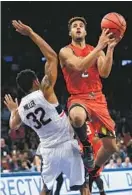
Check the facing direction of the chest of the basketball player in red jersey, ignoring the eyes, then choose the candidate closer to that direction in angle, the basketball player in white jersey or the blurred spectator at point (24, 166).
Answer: the basketball player in white jersey

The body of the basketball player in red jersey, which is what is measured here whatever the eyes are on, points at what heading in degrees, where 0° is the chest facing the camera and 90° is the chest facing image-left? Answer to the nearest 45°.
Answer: approximately 0°

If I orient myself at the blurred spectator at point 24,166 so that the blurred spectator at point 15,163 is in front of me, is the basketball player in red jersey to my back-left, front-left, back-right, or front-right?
back-left

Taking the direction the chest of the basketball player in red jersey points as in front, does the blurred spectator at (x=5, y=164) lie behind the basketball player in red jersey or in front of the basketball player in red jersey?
behind

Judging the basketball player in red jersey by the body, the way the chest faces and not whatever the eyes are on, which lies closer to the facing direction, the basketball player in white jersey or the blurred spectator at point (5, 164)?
the basketball player in white jersey

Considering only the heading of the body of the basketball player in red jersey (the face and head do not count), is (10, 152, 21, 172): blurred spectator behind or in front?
behind

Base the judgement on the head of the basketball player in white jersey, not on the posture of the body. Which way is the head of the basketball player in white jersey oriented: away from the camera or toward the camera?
away from the camera
